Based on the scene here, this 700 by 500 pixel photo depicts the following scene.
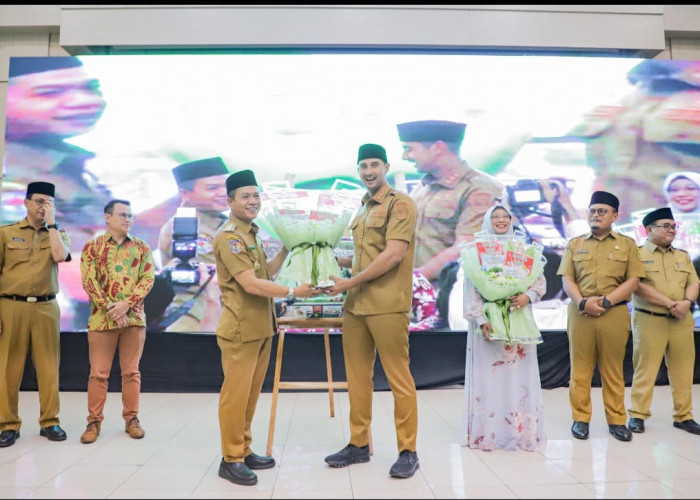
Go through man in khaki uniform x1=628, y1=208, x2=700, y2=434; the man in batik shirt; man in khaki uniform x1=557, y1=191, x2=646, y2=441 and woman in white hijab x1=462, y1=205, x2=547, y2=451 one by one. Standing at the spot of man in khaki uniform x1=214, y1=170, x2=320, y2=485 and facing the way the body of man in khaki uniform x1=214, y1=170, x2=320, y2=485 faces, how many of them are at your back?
1

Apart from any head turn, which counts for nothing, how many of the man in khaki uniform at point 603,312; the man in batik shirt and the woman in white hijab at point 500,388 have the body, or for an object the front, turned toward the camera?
3

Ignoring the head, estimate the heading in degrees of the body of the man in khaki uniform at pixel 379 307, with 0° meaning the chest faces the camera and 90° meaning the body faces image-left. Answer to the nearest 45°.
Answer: approximately 45°

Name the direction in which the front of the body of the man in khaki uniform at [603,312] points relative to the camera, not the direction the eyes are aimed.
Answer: toward the camera

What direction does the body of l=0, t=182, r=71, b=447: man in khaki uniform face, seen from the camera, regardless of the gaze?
toward the camera

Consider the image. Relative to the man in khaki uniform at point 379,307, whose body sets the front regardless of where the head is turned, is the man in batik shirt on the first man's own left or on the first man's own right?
on the first man's own right

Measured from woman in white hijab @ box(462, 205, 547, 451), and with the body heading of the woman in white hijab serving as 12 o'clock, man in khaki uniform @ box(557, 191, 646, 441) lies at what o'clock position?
The man in khaki uniform is roughly at 8 o'clock from the woman in white hijab.

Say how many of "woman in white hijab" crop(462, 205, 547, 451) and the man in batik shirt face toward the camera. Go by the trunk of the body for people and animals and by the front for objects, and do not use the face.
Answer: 2

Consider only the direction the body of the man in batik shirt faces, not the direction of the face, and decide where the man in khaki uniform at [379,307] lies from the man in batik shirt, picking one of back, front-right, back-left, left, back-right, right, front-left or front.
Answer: front-left

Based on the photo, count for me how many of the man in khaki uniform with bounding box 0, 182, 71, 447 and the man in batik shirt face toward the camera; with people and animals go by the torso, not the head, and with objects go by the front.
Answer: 2

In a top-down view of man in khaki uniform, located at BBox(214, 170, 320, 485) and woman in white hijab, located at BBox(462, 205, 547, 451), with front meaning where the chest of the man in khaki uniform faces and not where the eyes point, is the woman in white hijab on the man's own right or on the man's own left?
on the man's own left

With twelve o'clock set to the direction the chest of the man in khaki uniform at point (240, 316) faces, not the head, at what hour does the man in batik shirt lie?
The man in batik shirt is roughly at 6 o'clock from the man in khaki uniform.

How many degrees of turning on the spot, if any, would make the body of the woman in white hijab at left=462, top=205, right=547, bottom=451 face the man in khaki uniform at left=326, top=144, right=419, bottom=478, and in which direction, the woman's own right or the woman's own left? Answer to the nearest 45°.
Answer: approximately 45° to the woman's own right

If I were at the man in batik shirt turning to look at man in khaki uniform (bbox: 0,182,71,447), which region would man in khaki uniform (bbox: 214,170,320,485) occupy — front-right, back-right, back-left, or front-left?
back-left

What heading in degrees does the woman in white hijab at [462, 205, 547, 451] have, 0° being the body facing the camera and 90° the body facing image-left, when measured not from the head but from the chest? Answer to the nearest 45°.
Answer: approximately 0°

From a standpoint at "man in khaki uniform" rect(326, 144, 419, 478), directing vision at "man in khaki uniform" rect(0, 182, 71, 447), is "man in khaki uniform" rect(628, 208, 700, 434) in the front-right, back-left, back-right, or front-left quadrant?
back-right
